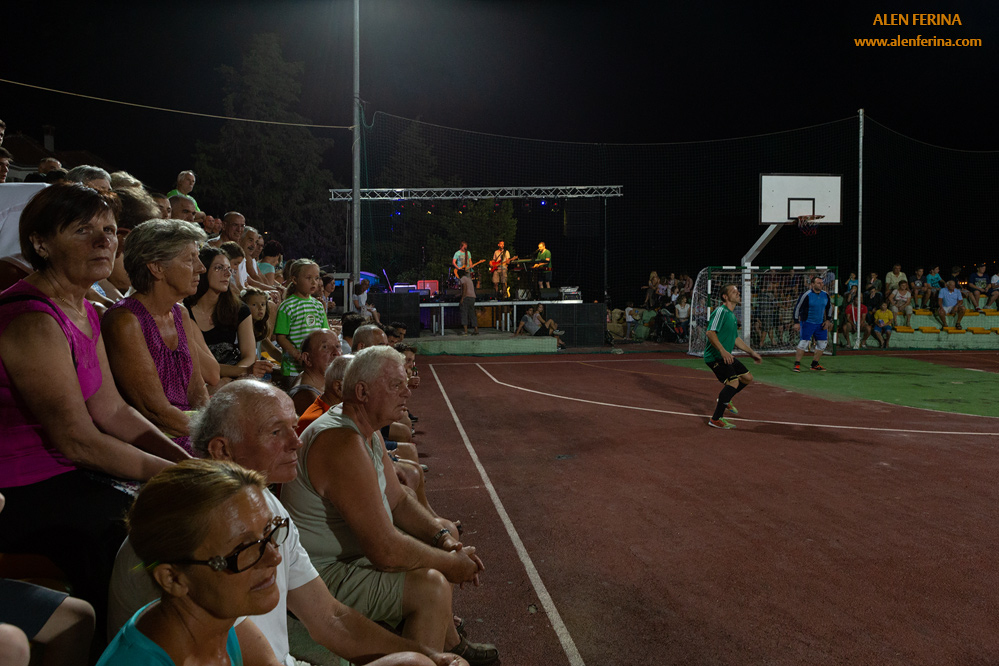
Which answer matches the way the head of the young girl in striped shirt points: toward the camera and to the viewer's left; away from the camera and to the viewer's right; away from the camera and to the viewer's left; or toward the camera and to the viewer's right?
toward the camera and to the viewer's right

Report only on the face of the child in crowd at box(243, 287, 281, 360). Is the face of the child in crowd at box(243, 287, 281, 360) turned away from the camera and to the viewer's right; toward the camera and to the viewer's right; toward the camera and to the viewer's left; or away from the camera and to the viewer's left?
toward the camera and to the viewer's right

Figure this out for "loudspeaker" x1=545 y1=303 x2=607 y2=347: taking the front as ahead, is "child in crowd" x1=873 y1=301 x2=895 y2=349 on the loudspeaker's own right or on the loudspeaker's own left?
on the loudspeaker's own left

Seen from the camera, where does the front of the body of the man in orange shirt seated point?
to the viewer's right

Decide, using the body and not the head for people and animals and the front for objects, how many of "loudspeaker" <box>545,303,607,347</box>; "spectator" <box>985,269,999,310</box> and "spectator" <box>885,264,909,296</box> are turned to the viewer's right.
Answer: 0

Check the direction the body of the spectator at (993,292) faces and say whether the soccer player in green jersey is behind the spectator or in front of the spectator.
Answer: in front

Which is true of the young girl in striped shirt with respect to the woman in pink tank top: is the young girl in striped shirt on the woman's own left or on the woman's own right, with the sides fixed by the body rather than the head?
on the woman's own left

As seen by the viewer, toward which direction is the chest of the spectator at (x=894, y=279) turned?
toward the camera

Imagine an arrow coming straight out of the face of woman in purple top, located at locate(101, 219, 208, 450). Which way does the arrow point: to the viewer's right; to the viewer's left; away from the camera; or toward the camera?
to the viewer's right

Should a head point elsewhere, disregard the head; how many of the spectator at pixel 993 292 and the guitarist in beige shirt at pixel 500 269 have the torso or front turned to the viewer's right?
0

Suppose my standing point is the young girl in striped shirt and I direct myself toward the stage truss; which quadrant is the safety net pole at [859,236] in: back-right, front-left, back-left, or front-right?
front-right
